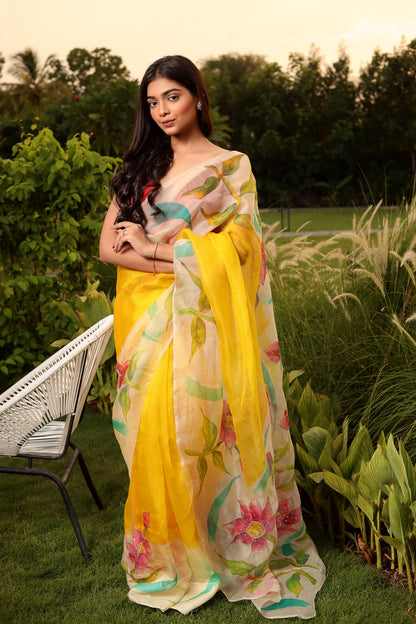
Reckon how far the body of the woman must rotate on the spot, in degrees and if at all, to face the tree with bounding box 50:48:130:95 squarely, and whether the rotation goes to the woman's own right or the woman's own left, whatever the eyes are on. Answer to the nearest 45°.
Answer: approximately 135° to the woman's own right

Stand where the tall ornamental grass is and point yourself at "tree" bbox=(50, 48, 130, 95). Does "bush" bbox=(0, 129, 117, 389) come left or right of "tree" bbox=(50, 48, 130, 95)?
left

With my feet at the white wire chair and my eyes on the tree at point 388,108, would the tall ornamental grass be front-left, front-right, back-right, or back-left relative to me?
front-right

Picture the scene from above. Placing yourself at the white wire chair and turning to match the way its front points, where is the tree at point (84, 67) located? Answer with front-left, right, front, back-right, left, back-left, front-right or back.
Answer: right

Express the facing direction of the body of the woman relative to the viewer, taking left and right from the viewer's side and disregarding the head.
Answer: facing the viewer and to the left of the viewer

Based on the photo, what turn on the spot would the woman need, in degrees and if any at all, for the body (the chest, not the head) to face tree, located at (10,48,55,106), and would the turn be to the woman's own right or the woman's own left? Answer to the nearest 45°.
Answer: approximately 135° to the woman's own right

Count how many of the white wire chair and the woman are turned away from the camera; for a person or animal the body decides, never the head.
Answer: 0

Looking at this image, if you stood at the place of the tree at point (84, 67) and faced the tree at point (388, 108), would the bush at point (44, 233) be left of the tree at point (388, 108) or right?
right

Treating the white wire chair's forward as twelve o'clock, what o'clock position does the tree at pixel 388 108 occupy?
The tree is roughly at 4 o'clock from the white wire chair.

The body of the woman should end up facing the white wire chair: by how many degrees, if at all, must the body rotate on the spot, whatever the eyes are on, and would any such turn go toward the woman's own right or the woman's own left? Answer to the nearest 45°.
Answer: approximately 90° to the woman's own right

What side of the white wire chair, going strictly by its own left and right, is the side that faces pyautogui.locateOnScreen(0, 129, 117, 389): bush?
right

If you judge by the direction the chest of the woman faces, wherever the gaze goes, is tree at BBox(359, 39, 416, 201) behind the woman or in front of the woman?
behind

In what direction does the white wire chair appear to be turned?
to the viewer's left
